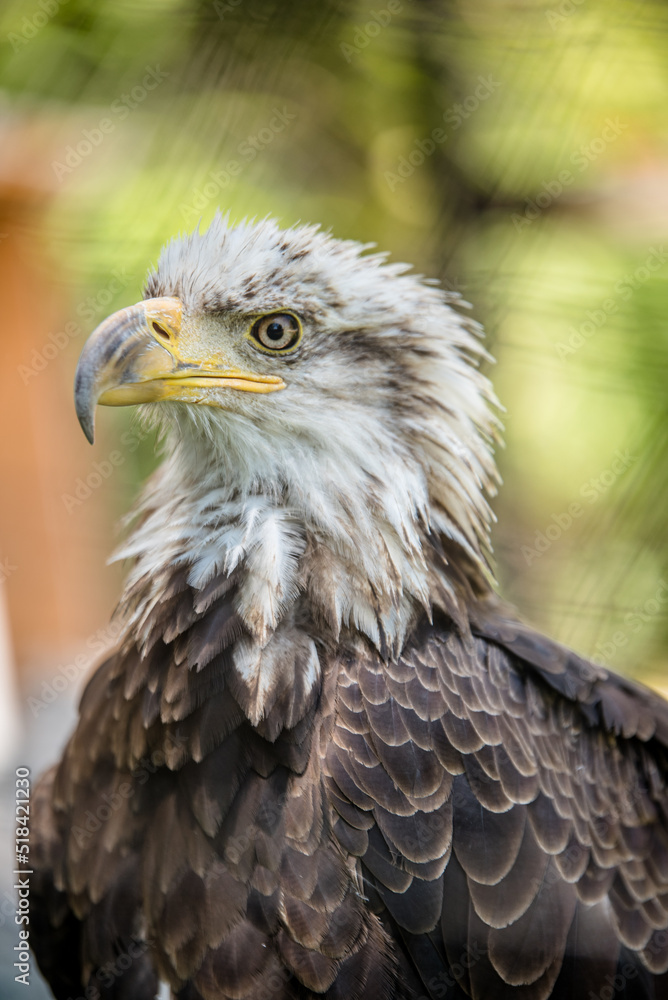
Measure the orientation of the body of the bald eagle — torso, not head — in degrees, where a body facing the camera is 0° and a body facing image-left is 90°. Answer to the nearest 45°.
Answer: approximately 45°
